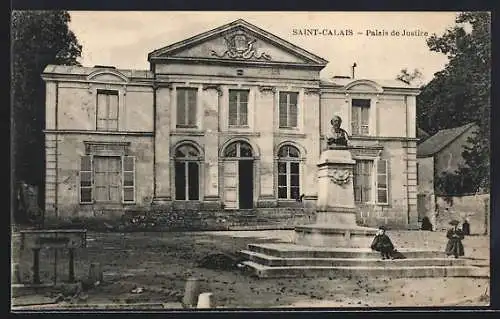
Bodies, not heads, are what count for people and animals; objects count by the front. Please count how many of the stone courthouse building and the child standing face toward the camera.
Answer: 2

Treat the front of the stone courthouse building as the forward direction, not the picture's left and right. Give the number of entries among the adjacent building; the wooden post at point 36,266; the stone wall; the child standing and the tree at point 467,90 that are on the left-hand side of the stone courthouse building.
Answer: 4

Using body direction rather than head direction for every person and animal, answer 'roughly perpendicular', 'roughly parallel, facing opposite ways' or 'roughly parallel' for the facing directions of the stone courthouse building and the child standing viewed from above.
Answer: roughly parallel

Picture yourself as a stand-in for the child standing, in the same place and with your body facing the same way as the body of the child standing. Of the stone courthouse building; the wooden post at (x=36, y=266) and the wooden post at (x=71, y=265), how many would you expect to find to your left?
0

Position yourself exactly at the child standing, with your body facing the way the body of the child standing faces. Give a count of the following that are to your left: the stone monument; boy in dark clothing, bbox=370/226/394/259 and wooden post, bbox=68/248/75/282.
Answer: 0

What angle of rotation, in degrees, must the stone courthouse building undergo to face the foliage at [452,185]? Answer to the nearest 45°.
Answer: approximately 90° to its left

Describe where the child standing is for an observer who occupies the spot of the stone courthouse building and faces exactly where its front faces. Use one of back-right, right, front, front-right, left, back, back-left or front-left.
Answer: left

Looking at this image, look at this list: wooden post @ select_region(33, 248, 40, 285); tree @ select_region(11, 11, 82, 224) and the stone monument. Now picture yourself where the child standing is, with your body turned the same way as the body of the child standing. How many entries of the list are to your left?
0

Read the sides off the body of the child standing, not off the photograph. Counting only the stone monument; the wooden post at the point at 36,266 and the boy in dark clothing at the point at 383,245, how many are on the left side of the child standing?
0

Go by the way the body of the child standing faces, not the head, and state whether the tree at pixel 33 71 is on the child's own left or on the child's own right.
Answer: on the child's own right

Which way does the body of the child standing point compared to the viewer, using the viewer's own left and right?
facing the viewer

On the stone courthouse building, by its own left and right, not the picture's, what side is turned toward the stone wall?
left

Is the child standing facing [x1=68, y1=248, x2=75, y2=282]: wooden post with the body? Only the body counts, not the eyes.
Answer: no

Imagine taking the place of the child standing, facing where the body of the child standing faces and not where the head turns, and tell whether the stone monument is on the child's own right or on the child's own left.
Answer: on the child's own right
